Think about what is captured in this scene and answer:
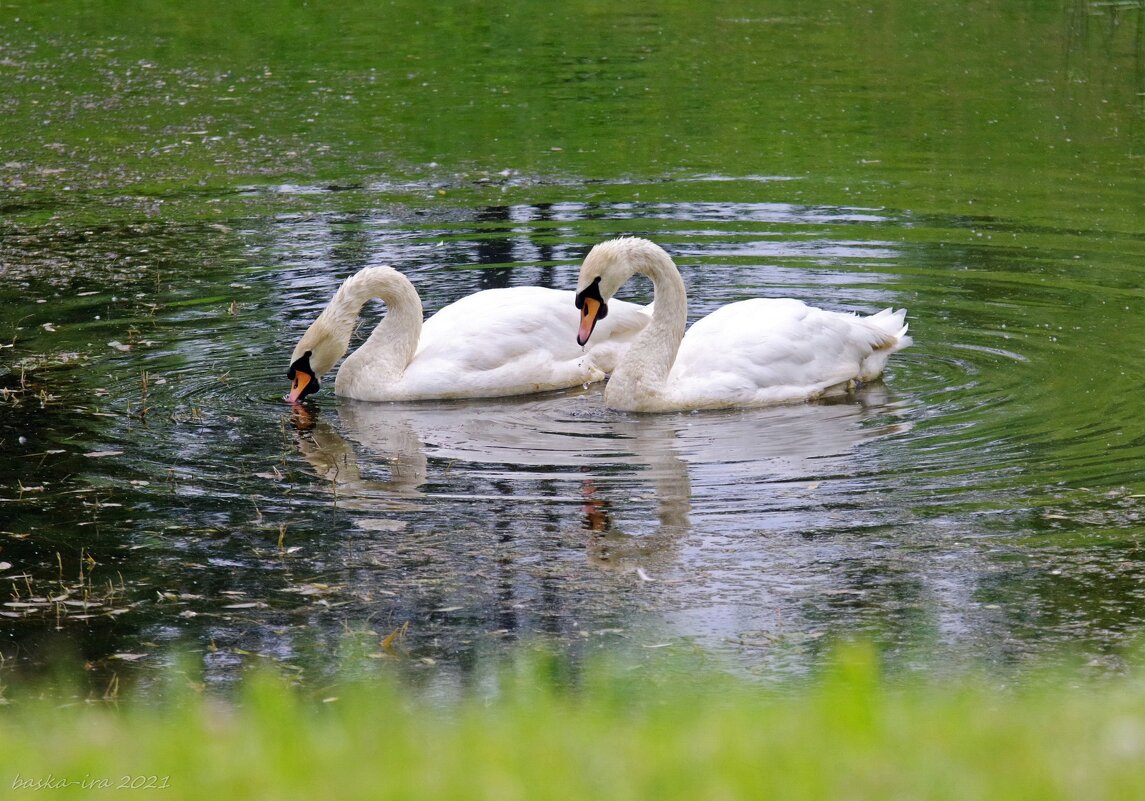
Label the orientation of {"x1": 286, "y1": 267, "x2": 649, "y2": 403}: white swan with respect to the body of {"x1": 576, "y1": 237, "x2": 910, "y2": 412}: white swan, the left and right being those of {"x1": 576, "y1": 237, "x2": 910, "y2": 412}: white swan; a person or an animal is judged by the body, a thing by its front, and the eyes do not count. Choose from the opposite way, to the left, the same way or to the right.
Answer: the same way

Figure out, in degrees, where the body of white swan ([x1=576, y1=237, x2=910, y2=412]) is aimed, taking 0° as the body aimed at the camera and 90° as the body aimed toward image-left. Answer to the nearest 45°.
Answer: approximately 90°

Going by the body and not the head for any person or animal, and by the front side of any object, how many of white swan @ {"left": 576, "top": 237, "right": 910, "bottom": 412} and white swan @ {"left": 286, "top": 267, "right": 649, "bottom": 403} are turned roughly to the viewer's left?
2

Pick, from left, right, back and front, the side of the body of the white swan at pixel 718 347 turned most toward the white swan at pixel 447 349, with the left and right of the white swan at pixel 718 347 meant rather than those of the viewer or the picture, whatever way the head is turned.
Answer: front

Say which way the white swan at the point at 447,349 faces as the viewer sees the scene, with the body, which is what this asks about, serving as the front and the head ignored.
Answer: to the viewer's left

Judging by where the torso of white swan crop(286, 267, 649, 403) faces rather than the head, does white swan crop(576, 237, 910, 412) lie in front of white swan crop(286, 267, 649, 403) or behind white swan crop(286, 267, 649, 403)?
behind
